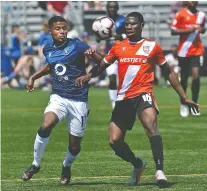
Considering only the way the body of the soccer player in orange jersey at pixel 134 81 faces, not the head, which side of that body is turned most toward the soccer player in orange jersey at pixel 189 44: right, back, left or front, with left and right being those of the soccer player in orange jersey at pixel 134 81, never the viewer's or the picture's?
back

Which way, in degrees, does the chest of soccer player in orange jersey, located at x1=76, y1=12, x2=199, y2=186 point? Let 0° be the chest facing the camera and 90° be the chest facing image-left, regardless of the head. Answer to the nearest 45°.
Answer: approximately 0°

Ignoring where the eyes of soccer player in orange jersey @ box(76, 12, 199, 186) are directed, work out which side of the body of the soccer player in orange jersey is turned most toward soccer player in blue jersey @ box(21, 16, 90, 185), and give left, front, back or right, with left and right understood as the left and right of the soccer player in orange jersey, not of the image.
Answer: right

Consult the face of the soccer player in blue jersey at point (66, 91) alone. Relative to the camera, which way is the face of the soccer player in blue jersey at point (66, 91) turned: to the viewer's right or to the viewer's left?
to the viewer's right
